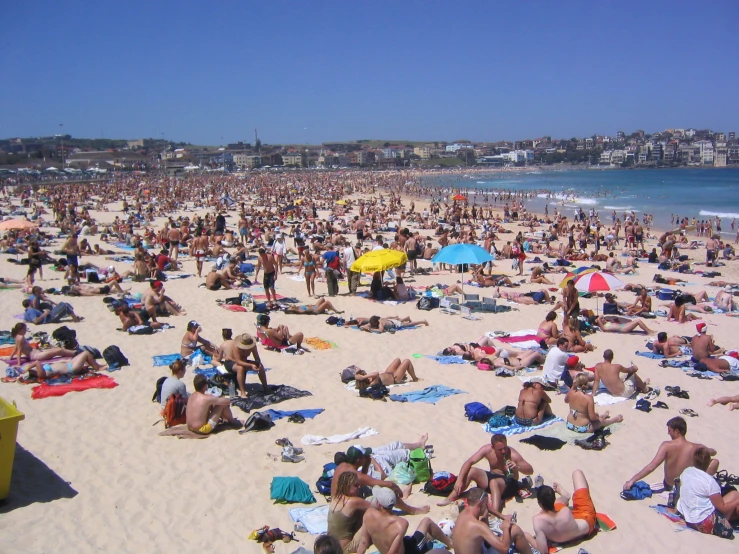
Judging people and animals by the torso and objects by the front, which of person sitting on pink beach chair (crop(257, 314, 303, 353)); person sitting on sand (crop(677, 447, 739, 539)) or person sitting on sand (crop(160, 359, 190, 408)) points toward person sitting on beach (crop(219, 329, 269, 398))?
person sitting on sand (crop(160, 359, 190, 408))

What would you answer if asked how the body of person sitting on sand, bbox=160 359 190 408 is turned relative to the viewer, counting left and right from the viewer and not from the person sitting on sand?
facing away from the viewer and to the right of the viewer

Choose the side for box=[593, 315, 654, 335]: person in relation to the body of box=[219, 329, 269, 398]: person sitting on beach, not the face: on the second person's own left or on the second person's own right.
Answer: on the second person's own left

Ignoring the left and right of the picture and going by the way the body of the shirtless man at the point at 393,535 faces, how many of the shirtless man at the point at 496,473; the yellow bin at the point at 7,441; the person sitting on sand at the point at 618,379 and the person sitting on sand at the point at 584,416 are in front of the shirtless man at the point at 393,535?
3

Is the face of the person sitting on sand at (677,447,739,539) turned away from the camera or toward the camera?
away from the camera

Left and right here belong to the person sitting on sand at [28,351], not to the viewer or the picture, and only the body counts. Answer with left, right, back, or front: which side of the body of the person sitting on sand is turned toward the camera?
right

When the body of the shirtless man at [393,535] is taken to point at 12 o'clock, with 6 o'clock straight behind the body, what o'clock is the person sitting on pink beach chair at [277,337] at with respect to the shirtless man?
The person sitting on pink beach chair is roughly at 10 o'clock from the shirtless man.
